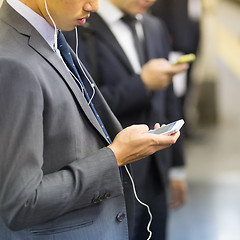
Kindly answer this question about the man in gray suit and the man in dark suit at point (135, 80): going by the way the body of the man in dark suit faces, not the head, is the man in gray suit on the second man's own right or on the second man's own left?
on the second man's own right

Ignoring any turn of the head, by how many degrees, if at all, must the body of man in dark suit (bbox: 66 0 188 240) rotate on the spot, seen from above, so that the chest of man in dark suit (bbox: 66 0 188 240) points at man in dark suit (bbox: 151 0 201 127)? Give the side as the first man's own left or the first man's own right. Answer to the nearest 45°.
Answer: approximately 135° to the first man's own left

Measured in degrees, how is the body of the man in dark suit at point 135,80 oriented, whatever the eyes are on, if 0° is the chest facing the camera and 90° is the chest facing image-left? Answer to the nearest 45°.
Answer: approximately 315°

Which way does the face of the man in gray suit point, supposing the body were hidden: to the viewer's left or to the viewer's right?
to the viewer's right
